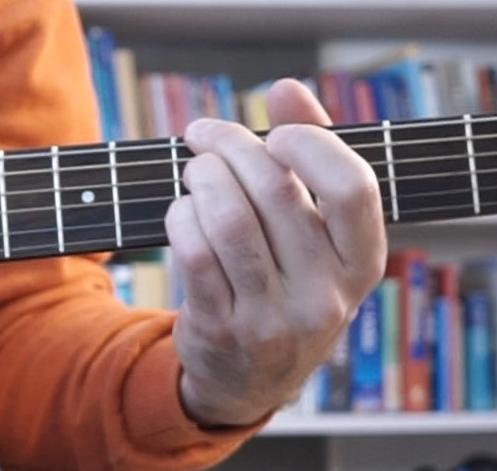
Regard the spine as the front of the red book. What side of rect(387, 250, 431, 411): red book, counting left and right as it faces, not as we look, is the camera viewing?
front
